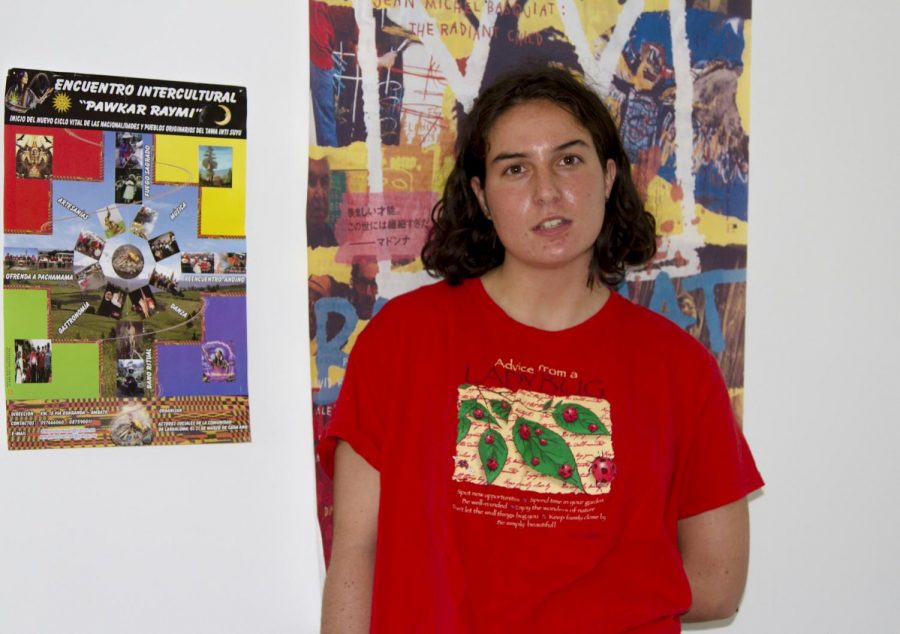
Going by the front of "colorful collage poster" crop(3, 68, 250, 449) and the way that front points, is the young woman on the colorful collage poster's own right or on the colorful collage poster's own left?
on the colorful collage poster's own left

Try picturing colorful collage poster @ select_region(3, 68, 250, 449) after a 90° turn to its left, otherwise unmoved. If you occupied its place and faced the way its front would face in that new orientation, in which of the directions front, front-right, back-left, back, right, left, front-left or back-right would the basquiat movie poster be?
front

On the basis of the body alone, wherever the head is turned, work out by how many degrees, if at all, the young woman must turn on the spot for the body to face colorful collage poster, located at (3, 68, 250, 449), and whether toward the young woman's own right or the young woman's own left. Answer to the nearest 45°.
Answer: approximately 90° to the young woman's own right

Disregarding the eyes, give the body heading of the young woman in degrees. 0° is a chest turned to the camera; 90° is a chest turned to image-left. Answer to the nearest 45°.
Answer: approximately 0°

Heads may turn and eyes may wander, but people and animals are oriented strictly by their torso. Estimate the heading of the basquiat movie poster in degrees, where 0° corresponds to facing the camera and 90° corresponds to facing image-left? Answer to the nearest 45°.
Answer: approximately 0°
